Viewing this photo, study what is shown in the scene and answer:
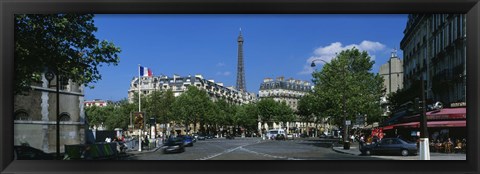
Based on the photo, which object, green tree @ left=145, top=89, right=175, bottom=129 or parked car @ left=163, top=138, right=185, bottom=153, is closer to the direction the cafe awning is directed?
the parked car

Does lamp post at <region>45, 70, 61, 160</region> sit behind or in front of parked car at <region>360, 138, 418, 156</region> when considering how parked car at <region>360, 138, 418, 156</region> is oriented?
in front

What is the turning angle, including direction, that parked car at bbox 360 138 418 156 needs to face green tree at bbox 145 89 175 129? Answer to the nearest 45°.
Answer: approximately 45° to its right

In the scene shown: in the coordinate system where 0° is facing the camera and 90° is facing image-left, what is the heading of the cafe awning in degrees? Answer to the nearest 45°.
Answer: approximately 45°

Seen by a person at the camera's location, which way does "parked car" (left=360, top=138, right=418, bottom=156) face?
facing to the left of the viewer

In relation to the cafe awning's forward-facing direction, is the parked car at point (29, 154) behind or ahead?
ahead

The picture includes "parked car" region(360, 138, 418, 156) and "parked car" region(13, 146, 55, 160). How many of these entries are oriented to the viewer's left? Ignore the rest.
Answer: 1

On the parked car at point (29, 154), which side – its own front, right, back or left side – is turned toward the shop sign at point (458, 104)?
front

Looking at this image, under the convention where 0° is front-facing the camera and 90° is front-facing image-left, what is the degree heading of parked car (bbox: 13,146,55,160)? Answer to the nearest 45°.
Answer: approximately 270°

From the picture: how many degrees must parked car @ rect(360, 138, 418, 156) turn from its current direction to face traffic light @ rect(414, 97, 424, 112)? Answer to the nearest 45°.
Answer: approximately 135° to its right

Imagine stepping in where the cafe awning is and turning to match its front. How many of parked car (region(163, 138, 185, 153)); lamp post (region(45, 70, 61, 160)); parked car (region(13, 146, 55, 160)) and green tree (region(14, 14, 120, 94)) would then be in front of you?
4
